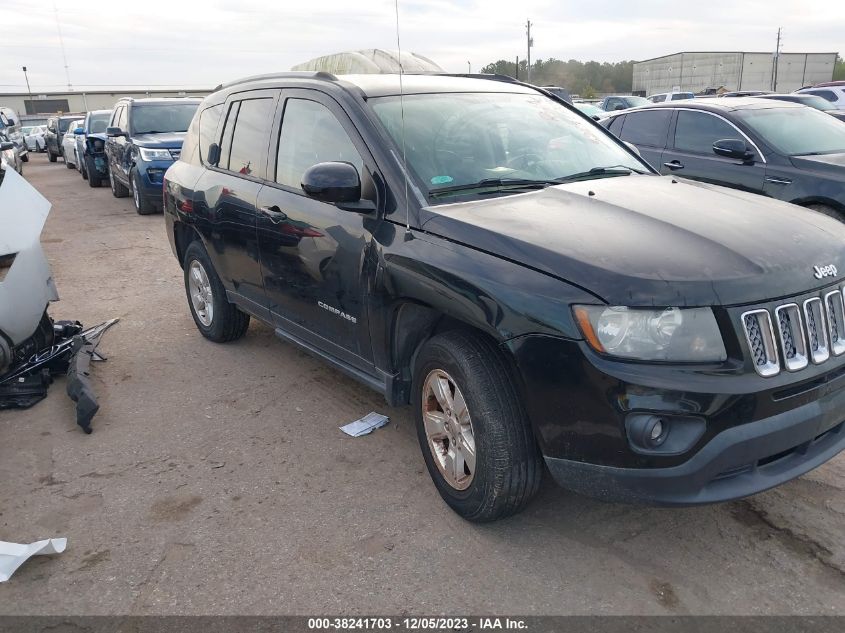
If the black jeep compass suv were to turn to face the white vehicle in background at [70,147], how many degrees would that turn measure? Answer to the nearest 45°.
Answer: approximately 180°

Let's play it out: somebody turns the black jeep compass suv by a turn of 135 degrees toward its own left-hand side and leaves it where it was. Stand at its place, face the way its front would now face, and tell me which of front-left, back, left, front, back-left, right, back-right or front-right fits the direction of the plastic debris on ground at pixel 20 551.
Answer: left

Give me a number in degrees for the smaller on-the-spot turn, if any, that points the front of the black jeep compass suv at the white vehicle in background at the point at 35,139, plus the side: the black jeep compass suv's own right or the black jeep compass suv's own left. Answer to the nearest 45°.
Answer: approximately 180°

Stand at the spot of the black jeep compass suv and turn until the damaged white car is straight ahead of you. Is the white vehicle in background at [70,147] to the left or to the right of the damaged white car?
right

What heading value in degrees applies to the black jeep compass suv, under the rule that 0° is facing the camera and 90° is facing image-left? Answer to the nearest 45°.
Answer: approximately 315°

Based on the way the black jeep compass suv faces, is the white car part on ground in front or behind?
behind
